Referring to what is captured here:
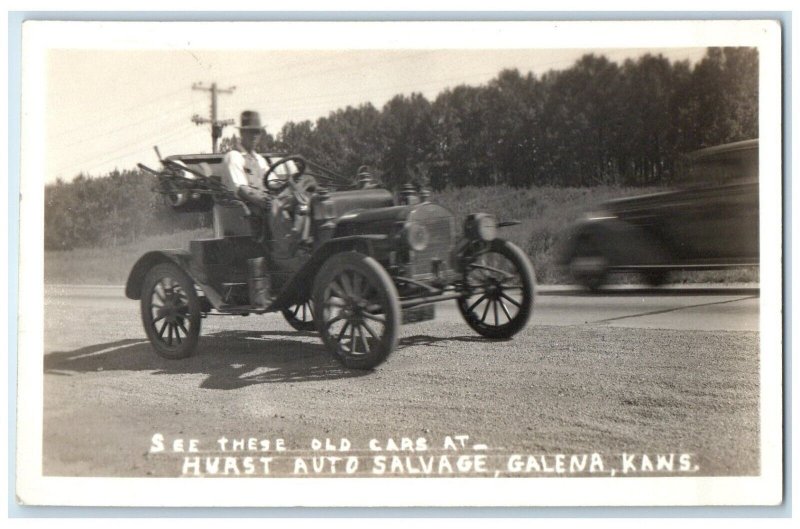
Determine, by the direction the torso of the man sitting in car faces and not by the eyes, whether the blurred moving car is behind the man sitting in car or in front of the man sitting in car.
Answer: in front

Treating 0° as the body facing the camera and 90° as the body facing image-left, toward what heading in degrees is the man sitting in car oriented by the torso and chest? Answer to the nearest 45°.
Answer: approximately 315°

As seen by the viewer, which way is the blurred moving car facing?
to the viewer's left

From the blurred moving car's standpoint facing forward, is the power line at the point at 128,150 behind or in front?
in front

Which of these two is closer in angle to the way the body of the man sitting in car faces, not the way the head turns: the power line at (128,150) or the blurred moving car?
the blurred moving car

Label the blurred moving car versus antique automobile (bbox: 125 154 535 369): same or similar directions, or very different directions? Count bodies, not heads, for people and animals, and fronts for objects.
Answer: very different directions

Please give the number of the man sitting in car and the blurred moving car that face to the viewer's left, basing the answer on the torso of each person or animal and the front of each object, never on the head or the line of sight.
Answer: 1

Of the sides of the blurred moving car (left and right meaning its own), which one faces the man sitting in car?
front

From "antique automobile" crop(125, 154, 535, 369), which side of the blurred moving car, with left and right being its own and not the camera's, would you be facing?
front

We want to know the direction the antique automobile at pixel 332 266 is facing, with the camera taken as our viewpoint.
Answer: facing the viewer and to the right of the viewer
